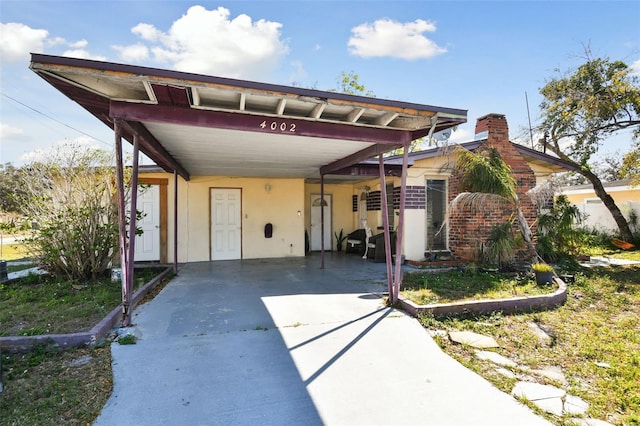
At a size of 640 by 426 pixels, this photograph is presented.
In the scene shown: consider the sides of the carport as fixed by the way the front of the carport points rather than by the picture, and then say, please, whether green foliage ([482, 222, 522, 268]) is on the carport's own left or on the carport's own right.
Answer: on the carport's own left

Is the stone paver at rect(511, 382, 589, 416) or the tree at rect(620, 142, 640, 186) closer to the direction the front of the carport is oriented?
the stone paver

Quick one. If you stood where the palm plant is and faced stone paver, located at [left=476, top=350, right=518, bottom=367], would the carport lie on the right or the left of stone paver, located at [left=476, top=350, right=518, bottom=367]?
right

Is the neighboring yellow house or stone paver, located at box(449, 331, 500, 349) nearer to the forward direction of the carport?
the stone paver

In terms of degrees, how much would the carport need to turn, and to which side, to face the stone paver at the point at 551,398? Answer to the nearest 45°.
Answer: approximately 45° to its left

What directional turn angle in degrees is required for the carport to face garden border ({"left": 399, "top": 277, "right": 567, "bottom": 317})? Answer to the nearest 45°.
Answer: approximately 90° to its left

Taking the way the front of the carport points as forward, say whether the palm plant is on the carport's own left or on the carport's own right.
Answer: on the carport's own left

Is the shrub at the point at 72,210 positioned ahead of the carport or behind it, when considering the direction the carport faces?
behind

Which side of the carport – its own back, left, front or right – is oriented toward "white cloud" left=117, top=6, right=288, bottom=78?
back

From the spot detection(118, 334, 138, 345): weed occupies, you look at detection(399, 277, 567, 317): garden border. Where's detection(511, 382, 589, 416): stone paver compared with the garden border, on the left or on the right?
right

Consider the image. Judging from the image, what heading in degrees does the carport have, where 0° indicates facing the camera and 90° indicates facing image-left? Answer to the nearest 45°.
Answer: approximately 0°

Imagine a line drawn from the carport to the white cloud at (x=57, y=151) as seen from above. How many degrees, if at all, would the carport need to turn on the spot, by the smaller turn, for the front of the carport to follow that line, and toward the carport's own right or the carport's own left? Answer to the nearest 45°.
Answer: approximately 135° to the carport's own right

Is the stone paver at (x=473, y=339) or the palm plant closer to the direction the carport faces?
the stone paver
